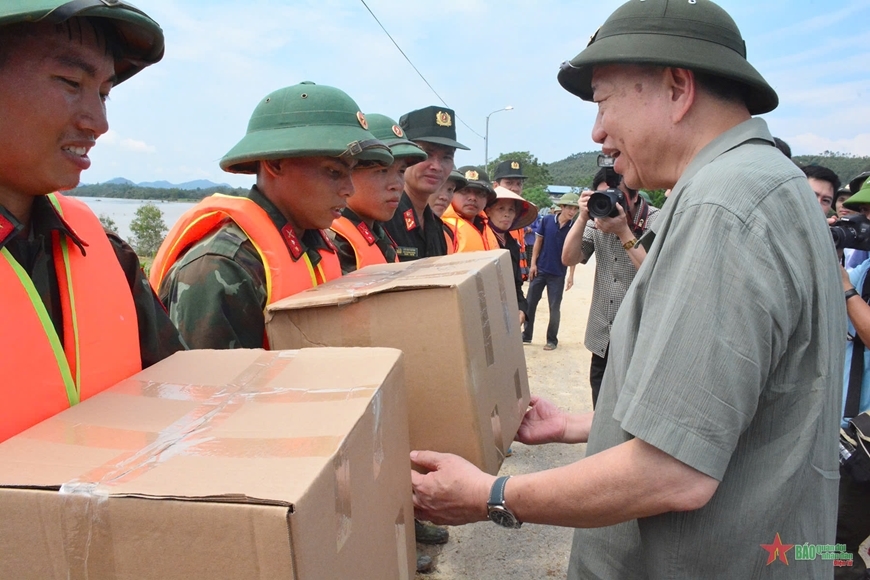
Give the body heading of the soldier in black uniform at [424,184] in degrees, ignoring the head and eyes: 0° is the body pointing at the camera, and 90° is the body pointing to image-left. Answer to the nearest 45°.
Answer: approximately 315°

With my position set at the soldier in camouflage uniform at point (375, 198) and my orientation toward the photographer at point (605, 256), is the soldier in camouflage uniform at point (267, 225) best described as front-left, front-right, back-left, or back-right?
back-right

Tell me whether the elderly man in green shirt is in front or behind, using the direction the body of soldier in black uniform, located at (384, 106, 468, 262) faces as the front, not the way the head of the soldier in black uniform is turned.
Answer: in front

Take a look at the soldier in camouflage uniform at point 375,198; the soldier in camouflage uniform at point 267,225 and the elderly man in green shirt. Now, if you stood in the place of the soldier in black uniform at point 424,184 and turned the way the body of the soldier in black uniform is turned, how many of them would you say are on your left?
0

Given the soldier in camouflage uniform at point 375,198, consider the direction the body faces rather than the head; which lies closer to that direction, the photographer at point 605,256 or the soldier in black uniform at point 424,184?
the photographer

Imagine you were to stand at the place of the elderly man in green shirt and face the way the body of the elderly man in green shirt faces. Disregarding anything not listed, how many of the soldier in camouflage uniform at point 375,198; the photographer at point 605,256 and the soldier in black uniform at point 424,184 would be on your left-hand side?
0

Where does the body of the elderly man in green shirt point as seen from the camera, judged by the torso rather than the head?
to the viewer's left

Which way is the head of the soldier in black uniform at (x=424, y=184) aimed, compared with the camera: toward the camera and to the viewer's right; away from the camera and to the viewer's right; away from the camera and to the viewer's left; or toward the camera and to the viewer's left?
toward the camera and to the viewer's right

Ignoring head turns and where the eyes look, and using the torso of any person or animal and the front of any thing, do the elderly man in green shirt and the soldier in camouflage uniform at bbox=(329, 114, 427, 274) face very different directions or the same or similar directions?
very different directions

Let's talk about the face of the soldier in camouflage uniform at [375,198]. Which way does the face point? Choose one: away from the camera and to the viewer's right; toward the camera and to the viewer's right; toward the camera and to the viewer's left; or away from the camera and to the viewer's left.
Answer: toward the camera and to the viewer's right

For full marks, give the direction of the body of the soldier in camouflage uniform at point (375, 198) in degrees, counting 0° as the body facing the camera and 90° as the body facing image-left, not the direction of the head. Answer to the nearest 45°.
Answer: approximately 315°

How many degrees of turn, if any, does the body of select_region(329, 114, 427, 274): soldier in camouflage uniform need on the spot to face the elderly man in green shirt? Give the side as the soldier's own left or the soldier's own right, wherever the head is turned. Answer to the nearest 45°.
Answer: approximately 45° to the soldier's own right

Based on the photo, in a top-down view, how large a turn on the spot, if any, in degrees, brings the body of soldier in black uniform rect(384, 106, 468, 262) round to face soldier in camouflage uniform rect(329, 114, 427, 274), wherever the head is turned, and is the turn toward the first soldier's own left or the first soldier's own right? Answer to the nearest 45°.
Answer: approximately 45° to the first soldier's own right

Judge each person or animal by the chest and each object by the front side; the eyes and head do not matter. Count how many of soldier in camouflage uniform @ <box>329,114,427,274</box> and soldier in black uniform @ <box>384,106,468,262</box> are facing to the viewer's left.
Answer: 0

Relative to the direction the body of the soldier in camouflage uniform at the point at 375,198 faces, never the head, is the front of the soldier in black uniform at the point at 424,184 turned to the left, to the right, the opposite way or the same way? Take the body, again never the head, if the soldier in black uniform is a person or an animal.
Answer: the same way

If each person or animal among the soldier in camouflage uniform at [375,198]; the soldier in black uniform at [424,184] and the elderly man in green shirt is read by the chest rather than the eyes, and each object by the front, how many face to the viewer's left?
1
